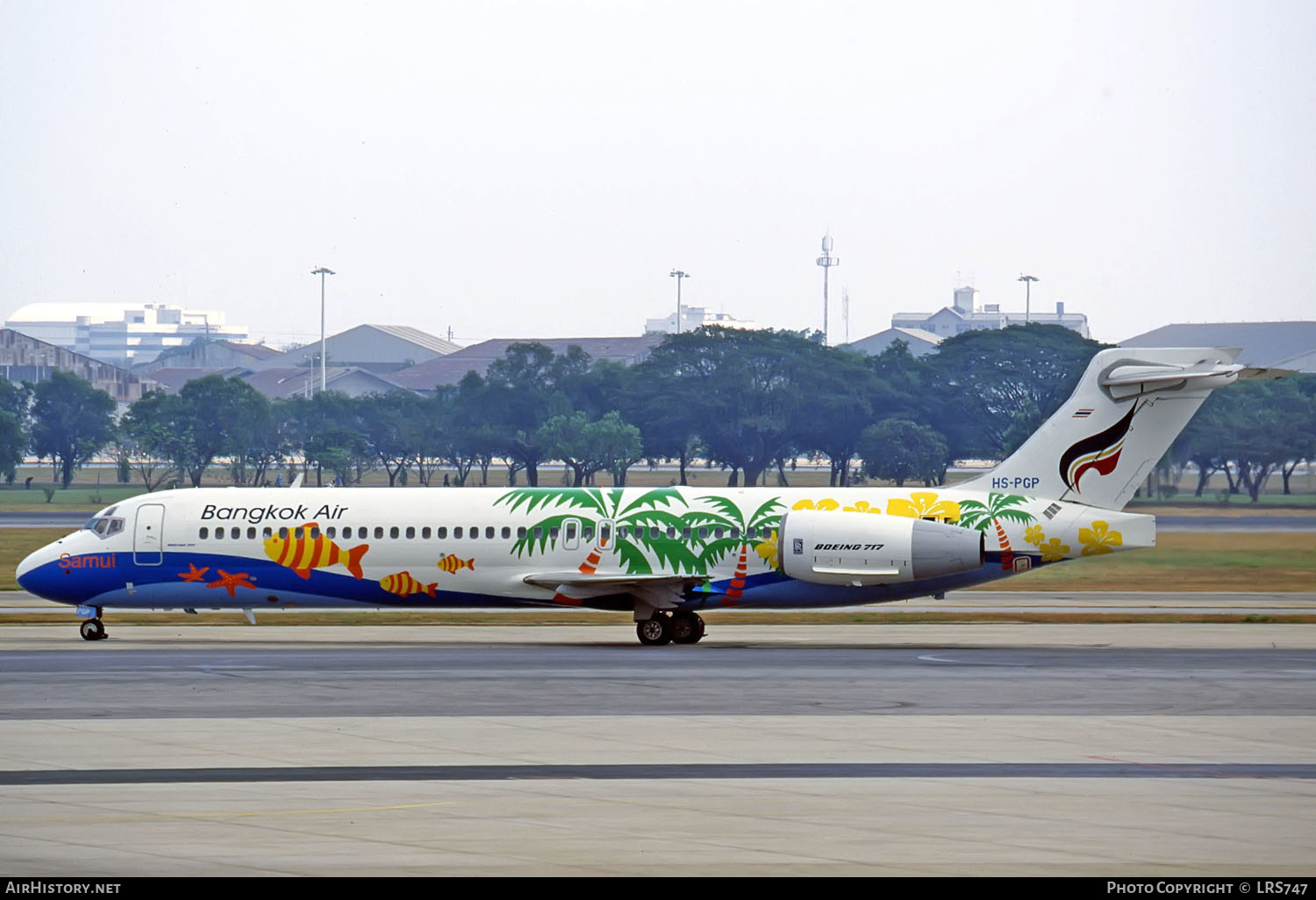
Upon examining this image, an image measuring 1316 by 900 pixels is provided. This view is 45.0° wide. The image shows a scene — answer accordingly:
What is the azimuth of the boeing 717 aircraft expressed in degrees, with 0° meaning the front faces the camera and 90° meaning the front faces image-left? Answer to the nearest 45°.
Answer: approximately 90°
